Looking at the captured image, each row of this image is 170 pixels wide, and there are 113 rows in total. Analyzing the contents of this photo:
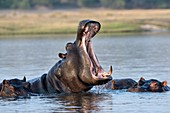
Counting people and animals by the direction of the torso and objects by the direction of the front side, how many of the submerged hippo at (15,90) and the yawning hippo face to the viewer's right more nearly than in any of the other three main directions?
1

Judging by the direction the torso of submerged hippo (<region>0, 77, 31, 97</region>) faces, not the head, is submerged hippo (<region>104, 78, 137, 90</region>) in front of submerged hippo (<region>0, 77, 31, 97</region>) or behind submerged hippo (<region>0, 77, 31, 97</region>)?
behind

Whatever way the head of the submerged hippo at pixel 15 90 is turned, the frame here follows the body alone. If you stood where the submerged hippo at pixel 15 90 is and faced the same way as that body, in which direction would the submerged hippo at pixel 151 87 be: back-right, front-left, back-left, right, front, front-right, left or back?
back-left

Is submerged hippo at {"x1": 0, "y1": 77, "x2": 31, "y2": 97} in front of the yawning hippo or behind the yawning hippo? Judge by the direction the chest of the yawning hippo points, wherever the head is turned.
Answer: behind

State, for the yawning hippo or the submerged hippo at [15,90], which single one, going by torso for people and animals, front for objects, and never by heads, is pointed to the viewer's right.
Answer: the yawning hippo

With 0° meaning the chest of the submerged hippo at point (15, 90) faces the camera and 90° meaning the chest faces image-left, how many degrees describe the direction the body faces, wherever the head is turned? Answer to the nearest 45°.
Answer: approximately 45°

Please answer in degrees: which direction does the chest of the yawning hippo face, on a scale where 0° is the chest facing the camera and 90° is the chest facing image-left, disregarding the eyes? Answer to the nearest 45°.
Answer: approximately 270°
